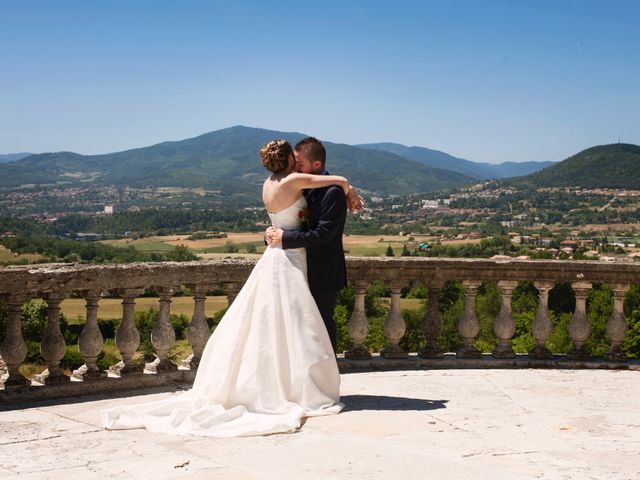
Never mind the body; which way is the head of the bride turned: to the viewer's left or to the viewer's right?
to the viewer's right

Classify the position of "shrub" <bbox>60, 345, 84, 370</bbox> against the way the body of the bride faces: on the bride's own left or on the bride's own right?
on the bride's own left

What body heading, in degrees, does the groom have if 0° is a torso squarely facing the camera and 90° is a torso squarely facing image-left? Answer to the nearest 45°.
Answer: approximately 90°

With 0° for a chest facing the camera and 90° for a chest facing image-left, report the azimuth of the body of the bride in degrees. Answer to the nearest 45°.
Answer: approximately 225°
